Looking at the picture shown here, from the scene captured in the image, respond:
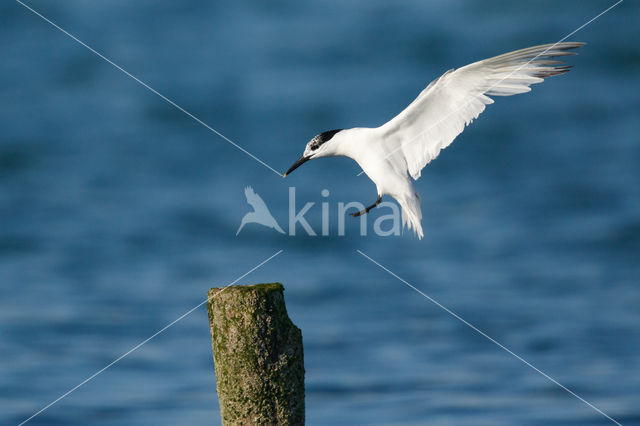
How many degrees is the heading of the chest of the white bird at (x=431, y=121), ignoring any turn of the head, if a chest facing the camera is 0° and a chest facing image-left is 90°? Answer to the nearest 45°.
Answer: approximately 90°
